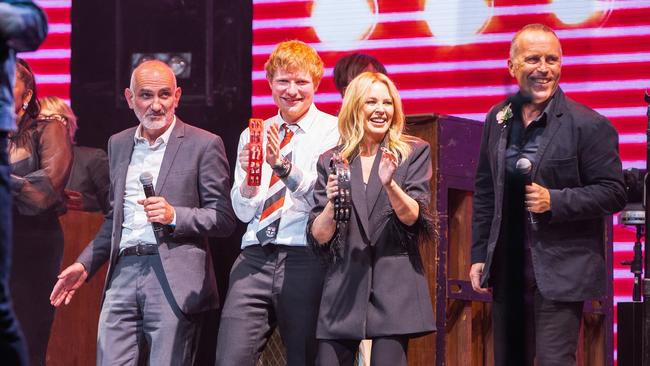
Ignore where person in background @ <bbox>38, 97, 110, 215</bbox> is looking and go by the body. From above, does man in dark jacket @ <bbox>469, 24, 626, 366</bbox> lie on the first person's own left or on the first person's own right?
on the first person's own left

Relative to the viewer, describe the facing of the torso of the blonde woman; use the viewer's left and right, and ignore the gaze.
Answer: facing the viewer

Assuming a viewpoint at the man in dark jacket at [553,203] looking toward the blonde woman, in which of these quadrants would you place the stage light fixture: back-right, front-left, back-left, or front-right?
front-right
